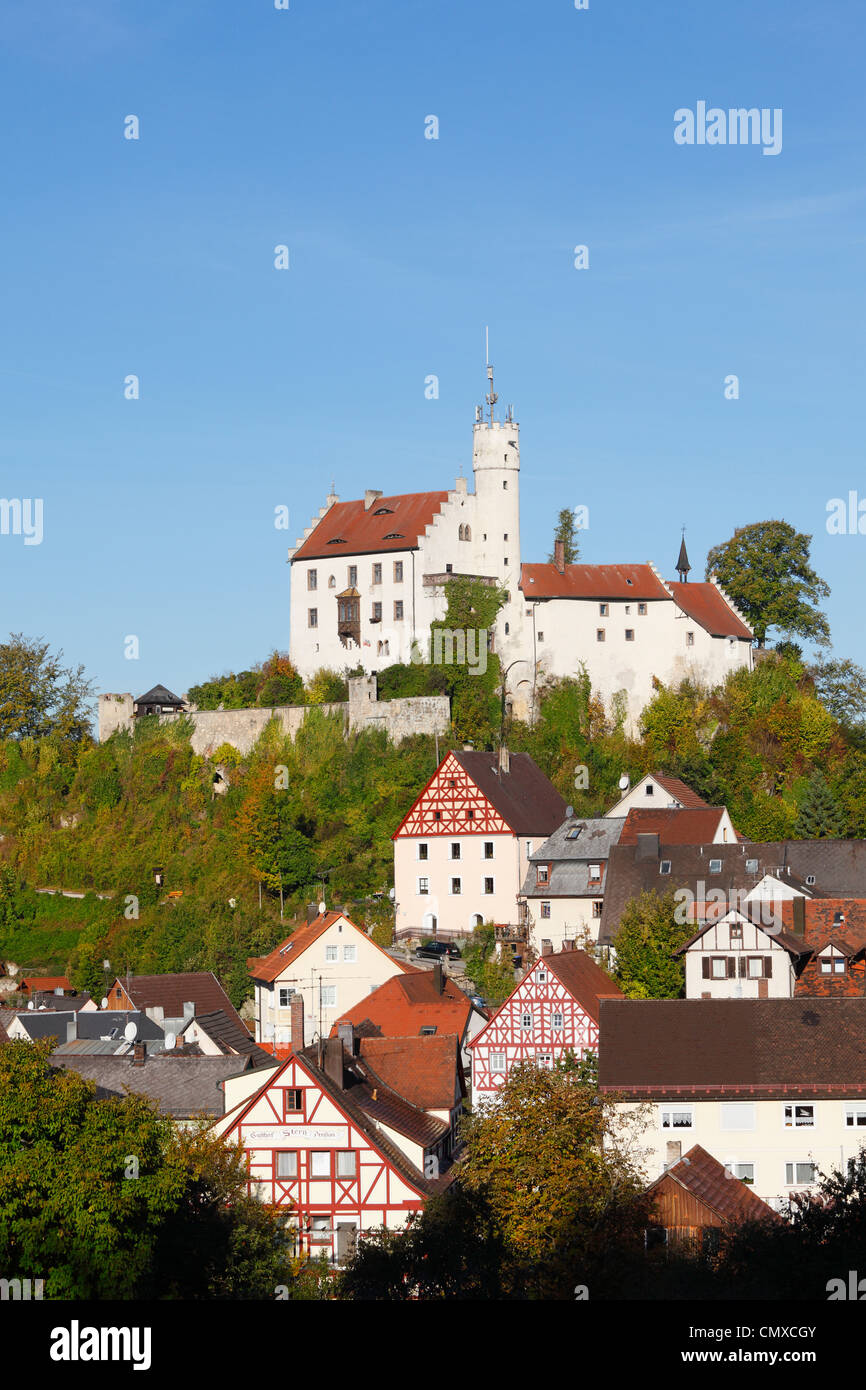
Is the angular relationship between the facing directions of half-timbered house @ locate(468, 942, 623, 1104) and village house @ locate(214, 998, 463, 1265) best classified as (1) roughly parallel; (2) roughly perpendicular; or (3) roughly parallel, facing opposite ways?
roughly parallel

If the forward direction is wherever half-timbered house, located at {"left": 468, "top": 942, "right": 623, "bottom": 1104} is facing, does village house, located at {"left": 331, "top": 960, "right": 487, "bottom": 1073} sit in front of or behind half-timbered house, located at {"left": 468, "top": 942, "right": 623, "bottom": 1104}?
behind

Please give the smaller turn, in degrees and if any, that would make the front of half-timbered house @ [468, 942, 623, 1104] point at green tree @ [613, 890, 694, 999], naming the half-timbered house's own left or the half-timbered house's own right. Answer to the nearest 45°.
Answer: approximately 135° to the half-timbered house's own left

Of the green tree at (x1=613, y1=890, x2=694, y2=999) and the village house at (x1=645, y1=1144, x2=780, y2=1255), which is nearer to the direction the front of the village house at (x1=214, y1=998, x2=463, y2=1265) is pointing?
the village house

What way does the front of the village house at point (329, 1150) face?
toward the camera

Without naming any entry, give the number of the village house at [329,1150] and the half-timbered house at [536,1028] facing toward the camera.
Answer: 2

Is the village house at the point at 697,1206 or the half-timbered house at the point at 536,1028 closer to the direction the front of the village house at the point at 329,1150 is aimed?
the village house

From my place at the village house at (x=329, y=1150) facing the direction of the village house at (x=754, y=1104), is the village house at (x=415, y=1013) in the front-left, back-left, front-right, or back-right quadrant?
front-left

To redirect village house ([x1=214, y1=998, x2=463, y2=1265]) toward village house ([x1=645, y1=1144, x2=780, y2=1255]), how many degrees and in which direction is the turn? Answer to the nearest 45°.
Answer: approximately 45° to its left

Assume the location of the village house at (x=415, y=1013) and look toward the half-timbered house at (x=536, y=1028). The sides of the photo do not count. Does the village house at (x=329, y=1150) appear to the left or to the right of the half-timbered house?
right

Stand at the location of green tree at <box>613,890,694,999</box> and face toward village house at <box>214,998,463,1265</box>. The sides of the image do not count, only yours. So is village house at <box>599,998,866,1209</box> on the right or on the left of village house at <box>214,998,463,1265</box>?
left

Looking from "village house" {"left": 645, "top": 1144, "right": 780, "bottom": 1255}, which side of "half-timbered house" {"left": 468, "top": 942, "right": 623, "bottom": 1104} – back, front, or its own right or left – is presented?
front

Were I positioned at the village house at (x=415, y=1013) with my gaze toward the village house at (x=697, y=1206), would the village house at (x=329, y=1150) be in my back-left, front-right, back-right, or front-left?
front-right
